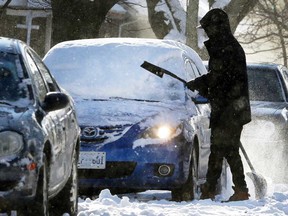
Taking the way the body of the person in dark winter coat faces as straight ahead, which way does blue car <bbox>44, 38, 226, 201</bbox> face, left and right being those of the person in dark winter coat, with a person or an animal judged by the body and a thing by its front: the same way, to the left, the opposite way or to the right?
to the left

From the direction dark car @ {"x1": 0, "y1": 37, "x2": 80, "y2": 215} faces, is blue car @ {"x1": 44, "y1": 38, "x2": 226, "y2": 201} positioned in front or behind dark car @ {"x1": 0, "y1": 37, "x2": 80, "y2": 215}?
behind

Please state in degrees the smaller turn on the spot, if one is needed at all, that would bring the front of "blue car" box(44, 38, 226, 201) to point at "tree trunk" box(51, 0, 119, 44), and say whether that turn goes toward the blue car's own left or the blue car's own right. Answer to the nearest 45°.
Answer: approximately 180°

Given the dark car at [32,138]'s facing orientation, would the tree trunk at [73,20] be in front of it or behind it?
behind

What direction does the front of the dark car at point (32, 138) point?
toward the camera

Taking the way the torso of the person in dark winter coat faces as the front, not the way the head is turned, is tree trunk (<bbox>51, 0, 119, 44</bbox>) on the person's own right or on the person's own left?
on the person's own right

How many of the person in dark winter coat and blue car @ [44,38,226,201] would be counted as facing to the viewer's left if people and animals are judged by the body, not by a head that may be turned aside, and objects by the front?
1

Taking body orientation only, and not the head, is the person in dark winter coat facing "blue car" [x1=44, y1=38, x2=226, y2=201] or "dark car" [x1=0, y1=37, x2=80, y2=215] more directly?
the blue car

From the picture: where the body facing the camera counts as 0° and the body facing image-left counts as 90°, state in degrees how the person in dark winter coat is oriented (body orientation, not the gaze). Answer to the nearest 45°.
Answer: approximately 90°

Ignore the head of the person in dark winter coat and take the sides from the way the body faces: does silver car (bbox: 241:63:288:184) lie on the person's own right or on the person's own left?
on the person's own right

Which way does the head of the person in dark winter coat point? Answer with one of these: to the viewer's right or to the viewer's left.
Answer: to the viewer's left

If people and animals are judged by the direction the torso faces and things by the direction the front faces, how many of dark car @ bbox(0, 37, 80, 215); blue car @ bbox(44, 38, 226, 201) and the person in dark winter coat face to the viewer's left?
1

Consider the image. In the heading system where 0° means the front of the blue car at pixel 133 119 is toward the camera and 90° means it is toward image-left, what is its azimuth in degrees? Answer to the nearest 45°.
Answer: approximately 0°

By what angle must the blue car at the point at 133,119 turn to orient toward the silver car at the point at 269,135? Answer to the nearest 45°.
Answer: approximately 135° to its left
